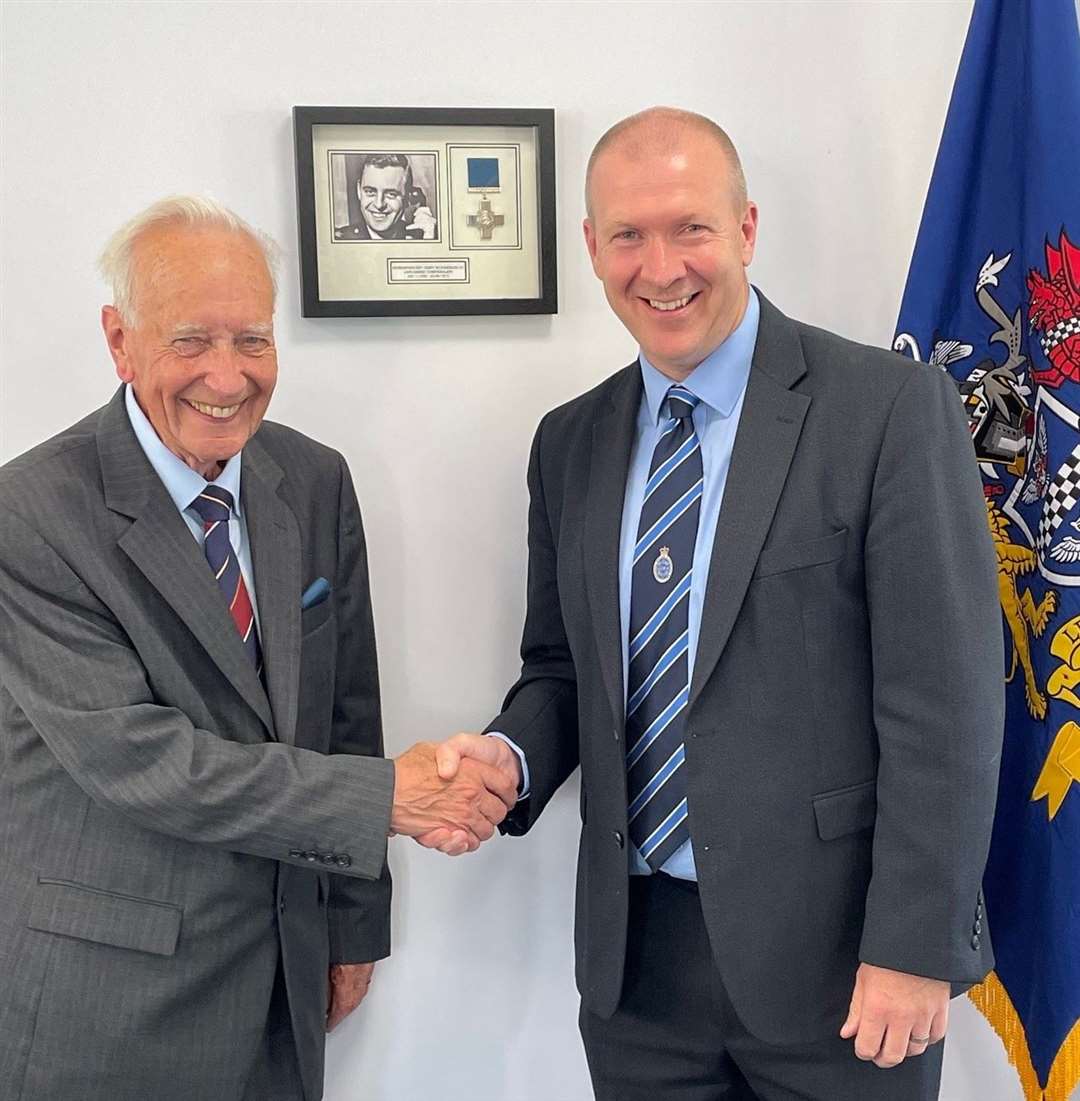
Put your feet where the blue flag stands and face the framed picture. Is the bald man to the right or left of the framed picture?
left

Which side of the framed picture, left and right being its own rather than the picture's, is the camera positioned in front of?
front

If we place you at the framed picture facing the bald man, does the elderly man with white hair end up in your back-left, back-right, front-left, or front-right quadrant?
front-right

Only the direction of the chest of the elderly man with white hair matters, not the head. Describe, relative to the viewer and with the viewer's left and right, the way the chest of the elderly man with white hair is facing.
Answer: facing the viewer and to the right of the viewer

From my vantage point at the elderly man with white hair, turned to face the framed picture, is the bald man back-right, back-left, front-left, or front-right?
front-right

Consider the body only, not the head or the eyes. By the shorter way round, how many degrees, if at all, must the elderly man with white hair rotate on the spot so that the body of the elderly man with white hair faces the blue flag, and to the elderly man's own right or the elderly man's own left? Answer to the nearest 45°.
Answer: approximately 45° to the elderly man's own left

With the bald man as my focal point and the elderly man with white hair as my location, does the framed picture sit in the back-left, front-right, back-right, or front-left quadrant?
front-left

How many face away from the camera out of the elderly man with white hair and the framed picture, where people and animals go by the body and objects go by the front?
0
